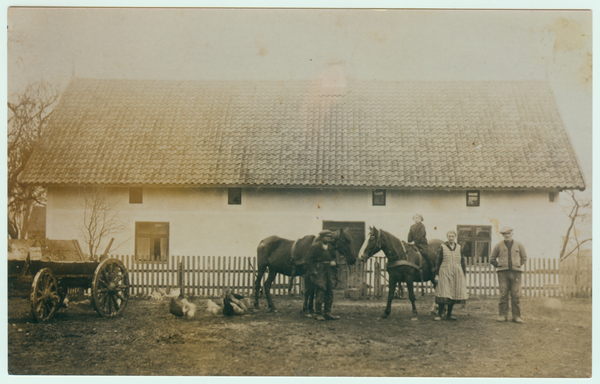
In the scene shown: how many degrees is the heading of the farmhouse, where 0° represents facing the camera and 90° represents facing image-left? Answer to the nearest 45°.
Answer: approximately 0°

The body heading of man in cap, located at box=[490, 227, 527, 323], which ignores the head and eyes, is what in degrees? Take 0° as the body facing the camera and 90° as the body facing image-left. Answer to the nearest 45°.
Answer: approximately 0°

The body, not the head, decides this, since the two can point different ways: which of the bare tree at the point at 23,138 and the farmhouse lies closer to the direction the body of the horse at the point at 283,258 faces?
the farmhouse

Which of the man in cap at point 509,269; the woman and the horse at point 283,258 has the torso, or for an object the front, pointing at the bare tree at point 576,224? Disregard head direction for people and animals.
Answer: the horse

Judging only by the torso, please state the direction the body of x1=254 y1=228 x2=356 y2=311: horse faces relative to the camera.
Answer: to the viewer's right
